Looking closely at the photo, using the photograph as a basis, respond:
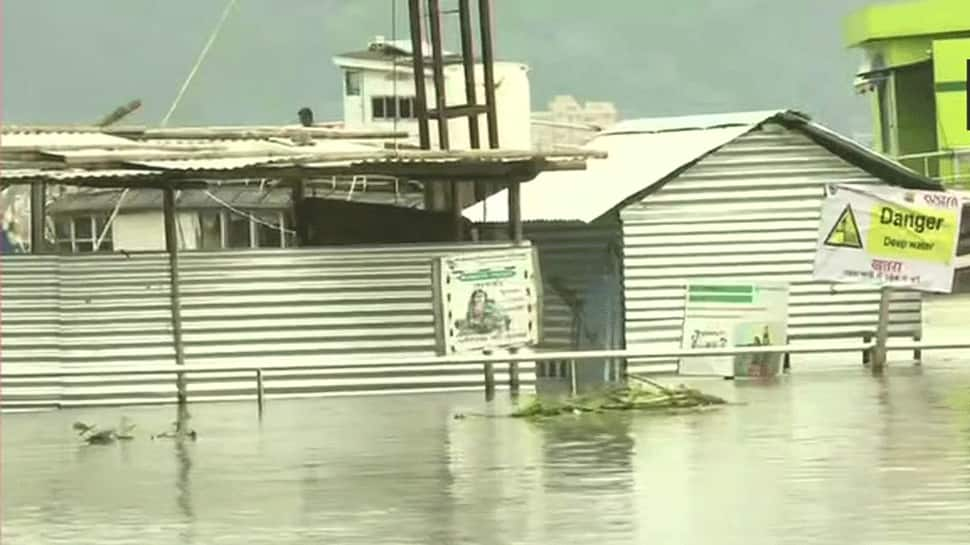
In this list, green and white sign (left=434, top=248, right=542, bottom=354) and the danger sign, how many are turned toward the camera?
2

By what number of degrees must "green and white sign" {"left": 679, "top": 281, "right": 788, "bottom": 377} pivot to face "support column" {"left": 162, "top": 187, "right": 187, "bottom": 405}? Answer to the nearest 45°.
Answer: approximately 45° to its right

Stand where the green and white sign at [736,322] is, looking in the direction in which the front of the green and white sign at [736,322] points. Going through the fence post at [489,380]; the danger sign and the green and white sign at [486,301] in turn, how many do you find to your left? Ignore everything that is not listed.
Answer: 1

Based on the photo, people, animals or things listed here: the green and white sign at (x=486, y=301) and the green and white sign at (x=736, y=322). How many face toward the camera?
2

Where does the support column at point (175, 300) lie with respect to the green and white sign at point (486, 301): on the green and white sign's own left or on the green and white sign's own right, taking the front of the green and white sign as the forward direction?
on the green and white sign's own right

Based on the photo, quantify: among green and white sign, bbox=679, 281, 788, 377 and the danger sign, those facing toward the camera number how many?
2

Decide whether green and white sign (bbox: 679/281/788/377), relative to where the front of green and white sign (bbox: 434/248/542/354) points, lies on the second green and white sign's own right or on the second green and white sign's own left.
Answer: on the second green and white sign's own left

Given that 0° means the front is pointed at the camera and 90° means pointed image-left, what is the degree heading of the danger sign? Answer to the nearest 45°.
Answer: approximately 0°
